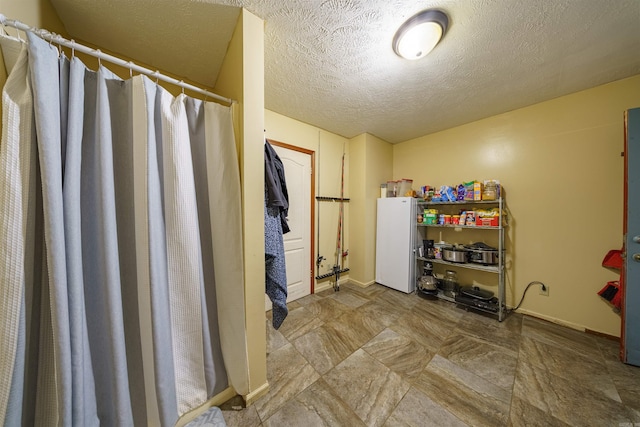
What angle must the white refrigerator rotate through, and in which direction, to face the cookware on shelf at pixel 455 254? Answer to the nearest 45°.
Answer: approximately 135° to its left

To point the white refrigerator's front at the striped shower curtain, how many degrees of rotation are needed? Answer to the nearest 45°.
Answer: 0° — it already faces it

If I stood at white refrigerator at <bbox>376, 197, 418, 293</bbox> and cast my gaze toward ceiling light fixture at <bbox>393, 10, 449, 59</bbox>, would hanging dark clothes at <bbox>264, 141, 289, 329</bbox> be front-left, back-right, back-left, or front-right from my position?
front-right

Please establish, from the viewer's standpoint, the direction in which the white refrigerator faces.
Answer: facing the viewer and to the left of the viewer

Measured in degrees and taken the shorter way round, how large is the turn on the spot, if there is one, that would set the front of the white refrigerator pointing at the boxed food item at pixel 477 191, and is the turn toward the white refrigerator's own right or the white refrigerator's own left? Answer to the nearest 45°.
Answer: approximately 135° to the white refrigerator's own left

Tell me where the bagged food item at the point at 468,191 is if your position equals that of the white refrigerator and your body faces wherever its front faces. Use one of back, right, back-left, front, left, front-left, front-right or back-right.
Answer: back-left

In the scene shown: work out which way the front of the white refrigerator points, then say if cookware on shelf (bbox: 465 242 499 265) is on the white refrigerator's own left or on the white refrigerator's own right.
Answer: on the white refrigerator's own left

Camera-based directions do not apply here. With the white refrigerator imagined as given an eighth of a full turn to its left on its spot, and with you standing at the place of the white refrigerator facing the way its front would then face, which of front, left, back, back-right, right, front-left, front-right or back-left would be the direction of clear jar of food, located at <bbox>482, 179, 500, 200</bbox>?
left
